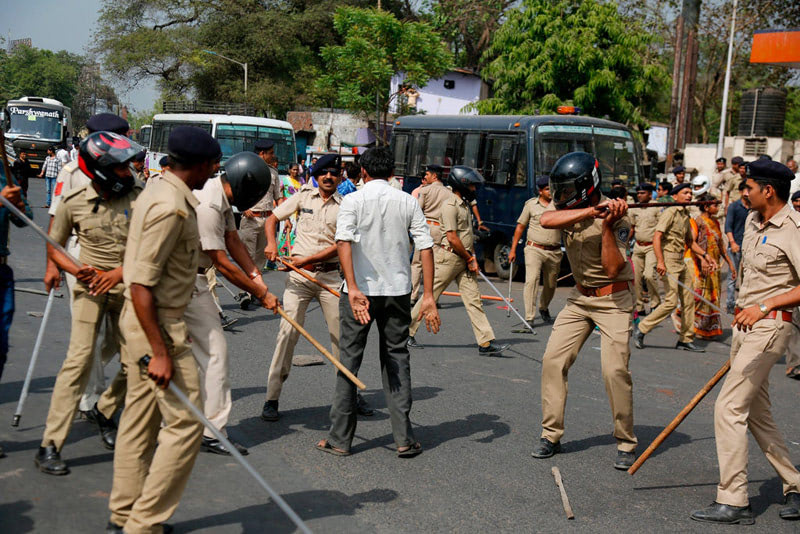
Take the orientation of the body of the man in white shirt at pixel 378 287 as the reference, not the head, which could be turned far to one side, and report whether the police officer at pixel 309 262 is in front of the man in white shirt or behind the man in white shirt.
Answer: in front

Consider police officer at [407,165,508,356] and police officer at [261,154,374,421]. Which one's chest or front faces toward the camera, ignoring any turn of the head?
police officer at [261,154,374,421]

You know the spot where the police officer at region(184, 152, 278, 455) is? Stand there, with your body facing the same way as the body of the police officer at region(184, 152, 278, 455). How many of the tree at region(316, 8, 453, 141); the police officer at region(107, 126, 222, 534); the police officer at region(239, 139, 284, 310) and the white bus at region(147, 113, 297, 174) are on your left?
3

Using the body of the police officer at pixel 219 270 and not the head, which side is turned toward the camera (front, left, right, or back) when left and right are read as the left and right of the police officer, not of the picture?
right

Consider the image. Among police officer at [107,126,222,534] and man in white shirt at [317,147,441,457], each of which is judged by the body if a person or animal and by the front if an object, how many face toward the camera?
0

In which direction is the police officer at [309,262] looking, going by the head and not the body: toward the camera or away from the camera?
toward the camera

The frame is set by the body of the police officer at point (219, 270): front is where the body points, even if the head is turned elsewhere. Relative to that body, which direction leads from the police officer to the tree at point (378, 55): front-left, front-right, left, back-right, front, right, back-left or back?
left

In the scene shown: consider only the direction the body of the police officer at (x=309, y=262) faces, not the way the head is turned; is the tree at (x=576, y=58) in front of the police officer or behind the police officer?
behind

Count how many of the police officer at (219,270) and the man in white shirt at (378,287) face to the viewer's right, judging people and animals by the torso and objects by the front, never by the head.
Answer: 1

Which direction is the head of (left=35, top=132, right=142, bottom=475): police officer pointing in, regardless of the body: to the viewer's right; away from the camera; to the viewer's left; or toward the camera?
to the viewer's right

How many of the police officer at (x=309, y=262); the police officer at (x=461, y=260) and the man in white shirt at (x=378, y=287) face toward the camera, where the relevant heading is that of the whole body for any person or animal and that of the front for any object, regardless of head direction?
1

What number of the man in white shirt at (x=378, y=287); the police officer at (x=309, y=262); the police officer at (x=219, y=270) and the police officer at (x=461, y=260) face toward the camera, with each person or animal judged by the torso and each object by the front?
1

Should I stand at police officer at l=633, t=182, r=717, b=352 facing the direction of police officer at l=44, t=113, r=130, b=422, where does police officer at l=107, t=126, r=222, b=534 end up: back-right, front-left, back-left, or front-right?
front-left

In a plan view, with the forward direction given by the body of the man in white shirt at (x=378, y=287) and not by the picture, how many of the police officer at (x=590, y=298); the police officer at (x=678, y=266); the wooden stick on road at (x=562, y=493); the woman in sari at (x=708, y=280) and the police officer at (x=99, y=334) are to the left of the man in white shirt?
1

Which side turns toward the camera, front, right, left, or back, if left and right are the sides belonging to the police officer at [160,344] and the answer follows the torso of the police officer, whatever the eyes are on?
right

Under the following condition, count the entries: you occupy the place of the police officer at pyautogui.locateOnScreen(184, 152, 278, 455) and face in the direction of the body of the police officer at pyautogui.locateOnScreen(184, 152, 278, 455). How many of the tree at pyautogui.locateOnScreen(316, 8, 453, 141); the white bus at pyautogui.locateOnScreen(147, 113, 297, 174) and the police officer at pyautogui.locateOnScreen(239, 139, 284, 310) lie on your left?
3

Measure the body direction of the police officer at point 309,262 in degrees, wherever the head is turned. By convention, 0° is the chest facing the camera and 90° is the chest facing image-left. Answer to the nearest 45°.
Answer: approximately 0°

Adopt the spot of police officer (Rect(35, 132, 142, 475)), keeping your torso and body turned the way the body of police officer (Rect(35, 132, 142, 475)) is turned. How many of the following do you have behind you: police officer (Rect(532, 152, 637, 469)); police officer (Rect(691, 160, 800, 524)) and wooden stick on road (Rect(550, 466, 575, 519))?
0
